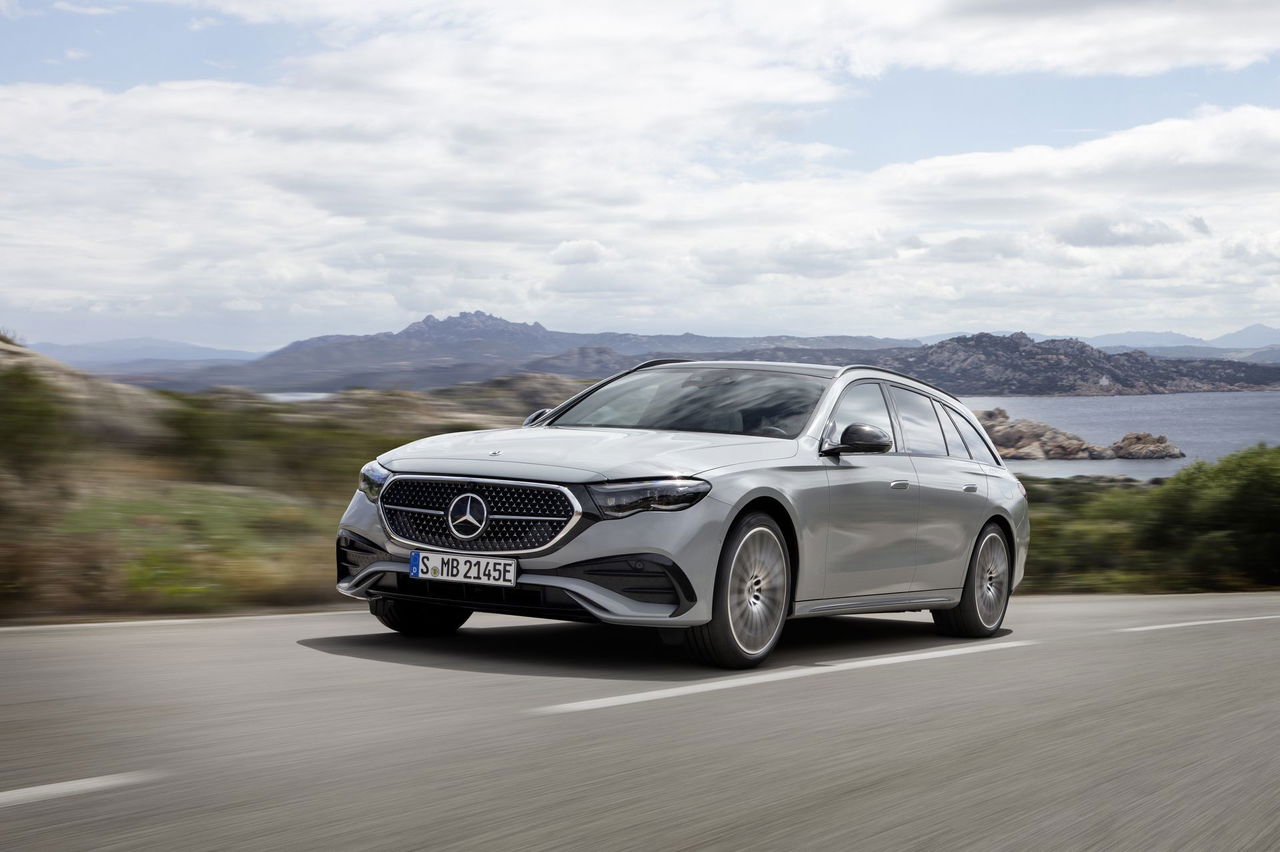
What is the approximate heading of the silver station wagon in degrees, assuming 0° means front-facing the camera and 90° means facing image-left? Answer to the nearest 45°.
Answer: approximately 45°
